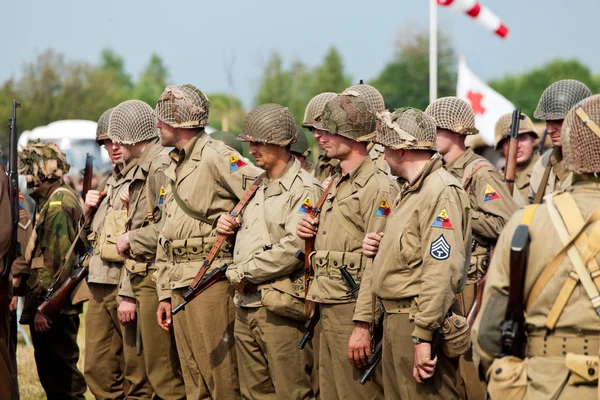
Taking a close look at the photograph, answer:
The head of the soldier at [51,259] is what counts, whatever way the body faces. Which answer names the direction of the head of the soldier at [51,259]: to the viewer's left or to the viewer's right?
to the viewer's left

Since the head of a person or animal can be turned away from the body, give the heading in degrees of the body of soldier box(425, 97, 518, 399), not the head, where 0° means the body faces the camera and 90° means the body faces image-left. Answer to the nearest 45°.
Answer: approximately 90°

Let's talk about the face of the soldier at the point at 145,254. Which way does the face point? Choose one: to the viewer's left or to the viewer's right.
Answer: to the viewer's left

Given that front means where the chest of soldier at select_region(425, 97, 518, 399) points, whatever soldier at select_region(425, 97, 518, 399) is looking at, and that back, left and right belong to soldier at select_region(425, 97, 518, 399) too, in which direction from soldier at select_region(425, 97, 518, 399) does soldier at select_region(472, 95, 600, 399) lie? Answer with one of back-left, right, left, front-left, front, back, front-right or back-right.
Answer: left

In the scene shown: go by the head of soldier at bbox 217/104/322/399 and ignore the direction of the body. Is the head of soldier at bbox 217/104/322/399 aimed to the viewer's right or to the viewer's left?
to the viewer's left

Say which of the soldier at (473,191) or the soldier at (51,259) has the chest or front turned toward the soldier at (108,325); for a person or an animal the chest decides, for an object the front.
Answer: the soldier at (473,191)

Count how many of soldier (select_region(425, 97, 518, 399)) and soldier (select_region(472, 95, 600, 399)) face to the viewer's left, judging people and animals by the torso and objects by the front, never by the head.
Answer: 1

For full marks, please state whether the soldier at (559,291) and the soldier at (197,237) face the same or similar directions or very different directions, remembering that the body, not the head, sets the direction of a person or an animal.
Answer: very different directions

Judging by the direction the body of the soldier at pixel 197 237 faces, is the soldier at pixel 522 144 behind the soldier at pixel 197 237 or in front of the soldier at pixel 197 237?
behind

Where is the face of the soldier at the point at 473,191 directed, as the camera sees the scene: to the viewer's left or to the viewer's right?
to the viewer's left

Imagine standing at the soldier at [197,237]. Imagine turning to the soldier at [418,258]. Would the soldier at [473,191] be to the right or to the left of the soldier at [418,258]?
left

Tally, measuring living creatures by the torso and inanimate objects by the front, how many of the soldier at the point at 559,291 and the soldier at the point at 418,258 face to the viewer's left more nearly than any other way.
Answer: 1

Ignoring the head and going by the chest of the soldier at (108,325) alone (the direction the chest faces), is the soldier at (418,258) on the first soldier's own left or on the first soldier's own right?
on the first soldier's own left

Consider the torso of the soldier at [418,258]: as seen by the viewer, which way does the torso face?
to the viewer's left

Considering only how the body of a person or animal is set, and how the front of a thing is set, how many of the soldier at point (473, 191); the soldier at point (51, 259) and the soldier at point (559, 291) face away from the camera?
1

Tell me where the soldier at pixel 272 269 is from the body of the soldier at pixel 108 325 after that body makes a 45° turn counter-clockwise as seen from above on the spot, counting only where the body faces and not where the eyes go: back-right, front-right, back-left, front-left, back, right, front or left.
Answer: front-left
